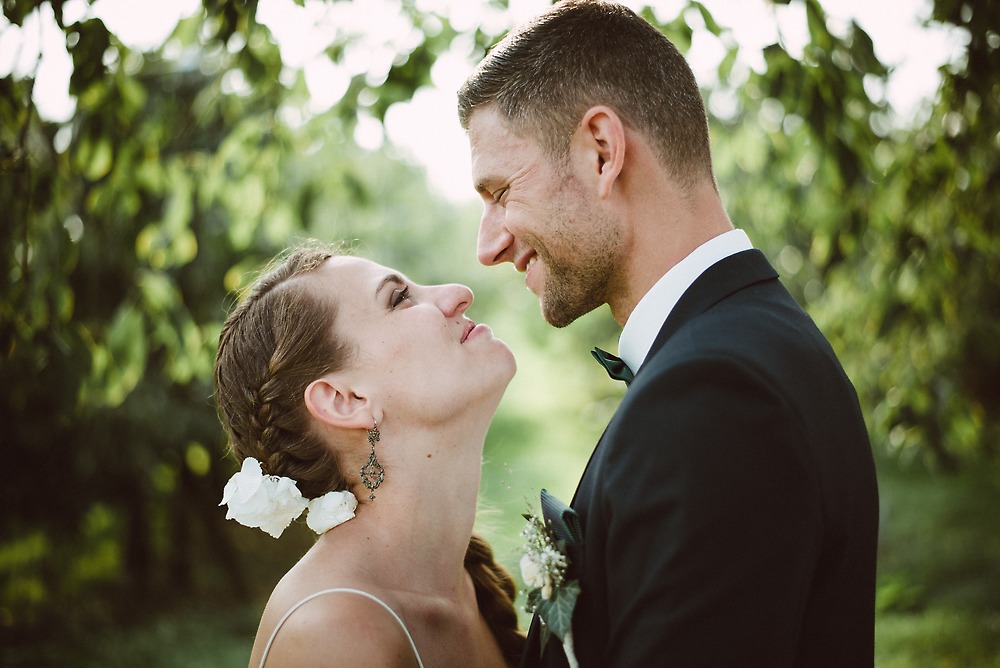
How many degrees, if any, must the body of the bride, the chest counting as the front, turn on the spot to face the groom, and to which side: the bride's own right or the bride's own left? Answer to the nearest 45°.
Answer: approximately 45° to the bride's own right

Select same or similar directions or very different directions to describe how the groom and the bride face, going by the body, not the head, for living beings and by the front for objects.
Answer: very different directions

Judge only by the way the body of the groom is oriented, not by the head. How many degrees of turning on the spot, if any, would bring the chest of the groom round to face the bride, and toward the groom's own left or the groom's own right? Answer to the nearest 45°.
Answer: approximately 45° to the groom's own right

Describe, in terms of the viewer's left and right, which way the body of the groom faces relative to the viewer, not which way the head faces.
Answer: facing to the left of the viewer

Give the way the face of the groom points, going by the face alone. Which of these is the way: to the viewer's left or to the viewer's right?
to the viewer's left

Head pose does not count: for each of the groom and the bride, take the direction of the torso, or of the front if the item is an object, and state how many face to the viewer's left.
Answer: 1

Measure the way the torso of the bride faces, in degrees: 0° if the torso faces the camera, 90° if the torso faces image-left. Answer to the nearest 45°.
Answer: approximately 270°

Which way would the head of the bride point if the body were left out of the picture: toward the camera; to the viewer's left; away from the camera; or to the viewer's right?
to the viewer's right
